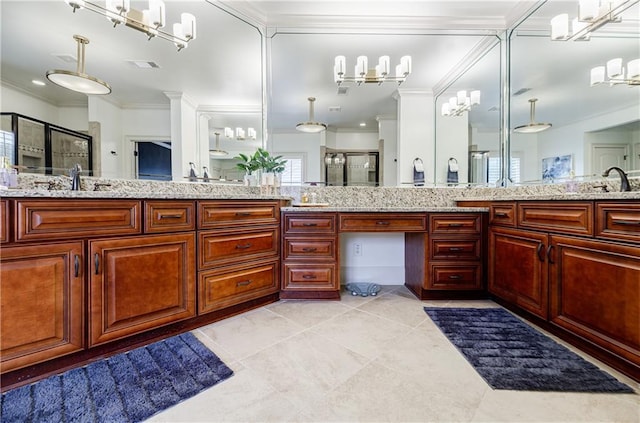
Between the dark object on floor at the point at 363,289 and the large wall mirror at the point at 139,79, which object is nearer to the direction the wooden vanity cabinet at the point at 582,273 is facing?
the large wall mirror

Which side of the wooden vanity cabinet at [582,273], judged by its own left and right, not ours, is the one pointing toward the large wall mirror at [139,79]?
front

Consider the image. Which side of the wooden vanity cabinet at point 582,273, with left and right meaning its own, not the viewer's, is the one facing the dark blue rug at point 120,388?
front

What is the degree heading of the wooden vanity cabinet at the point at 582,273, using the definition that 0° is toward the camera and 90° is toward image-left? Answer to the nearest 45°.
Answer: approximately 45°

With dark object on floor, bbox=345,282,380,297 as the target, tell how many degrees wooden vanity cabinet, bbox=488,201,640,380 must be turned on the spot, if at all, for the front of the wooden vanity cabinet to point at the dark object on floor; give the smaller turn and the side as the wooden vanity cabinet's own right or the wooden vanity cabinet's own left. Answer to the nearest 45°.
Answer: approximately 45° to the wooden vanity cabinet's own right
